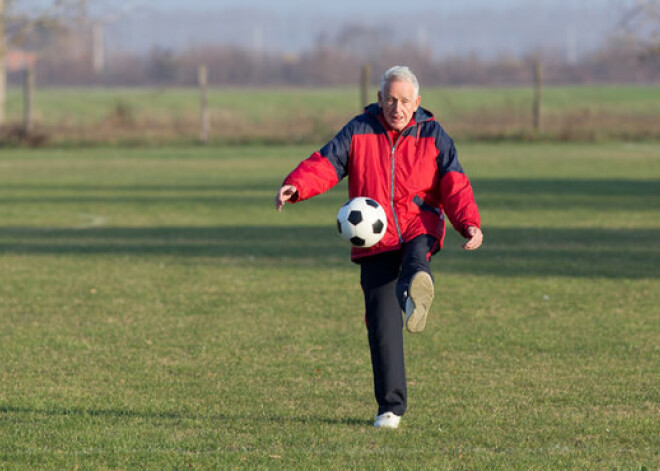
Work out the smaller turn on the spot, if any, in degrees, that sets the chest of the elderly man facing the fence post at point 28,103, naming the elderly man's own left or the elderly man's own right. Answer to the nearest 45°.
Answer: approximately 180°

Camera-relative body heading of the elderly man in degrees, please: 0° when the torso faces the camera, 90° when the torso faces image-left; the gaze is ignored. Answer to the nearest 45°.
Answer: approximately 0°

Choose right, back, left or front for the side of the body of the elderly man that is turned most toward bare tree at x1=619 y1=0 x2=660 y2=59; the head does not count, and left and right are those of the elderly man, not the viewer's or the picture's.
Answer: back
